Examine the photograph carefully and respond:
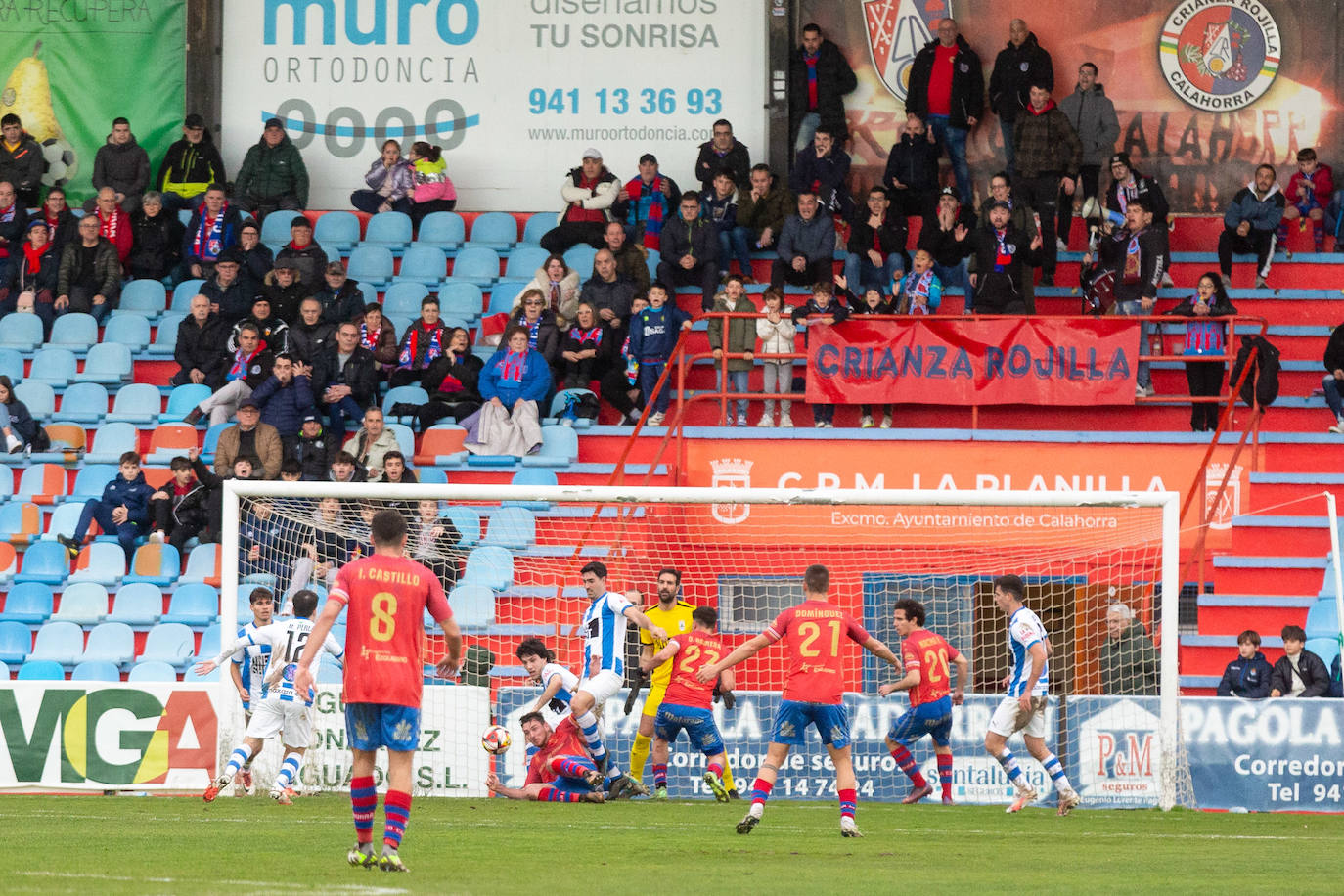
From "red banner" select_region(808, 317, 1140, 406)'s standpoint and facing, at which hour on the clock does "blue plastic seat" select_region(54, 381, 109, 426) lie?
The blue plastic seat is roughly at 3 o'clock from the red banner.

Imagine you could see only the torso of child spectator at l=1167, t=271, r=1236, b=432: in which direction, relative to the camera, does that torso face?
toward the camera

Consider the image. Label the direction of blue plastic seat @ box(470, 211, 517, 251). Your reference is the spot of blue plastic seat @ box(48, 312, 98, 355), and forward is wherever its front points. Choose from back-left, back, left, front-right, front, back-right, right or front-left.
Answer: left

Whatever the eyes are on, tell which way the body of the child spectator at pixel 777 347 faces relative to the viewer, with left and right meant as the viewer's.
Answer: facing the viewer

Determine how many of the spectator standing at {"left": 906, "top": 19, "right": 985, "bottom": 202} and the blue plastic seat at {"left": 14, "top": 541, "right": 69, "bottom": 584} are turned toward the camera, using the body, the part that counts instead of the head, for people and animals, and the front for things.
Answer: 2

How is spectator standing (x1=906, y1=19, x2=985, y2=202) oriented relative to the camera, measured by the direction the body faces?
toward the camera

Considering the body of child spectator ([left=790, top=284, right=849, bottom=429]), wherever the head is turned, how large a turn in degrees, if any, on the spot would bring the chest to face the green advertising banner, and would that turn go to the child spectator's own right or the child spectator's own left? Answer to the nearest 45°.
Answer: approximately 90° to the child spectator's own right

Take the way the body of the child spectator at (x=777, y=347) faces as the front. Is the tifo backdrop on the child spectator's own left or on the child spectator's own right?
on the child spectator's own left

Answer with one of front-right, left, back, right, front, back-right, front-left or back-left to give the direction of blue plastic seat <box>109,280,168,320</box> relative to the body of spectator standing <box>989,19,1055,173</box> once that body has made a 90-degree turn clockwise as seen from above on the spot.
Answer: front

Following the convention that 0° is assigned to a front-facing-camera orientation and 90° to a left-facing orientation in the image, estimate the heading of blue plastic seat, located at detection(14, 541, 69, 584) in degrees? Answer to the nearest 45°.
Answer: approximately 0°

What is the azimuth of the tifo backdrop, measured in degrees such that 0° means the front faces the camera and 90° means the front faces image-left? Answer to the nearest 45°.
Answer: approximately 0°

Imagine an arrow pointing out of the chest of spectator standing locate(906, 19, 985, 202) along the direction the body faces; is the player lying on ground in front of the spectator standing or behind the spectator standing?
in front

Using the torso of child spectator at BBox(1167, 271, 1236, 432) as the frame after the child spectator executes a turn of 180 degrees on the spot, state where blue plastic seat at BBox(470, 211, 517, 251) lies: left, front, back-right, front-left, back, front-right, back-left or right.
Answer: left
